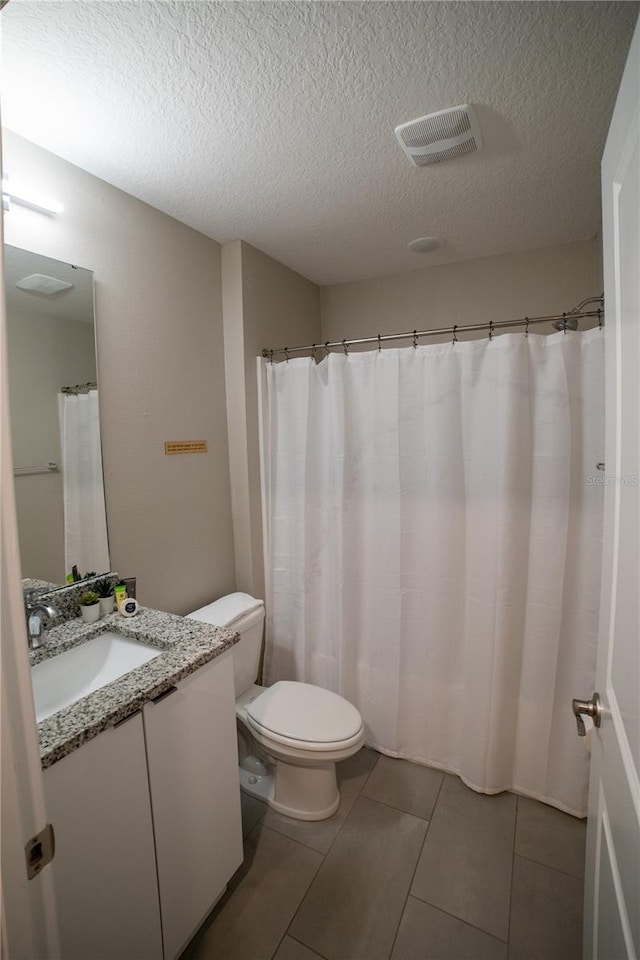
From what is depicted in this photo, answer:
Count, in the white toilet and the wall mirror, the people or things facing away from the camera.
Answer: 0

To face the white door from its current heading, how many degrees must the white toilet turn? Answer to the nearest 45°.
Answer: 0° — it already faces it

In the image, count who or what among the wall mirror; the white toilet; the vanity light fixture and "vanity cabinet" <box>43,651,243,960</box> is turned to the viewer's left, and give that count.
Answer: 0

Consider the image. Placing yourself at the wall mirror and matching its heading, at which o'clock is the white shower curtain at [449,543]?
The white shower curtain is roughly at 11 o'clock from the wall mirror.

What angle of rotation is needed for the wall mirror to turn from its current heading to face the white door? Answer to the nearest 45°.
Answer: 0° — it already faces it

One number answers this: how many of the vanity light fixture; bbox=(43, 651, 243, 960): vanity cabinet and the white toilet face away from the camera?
0

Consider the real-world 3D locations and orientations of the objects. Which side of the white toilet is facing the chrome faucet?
right

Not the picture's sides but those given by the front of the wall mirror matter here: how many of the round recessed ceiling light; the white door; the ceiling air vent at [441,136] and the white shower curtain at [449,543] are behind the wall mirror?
0

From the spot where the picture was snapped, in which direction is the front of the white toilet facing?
facing the viewer and to the right of the viewer

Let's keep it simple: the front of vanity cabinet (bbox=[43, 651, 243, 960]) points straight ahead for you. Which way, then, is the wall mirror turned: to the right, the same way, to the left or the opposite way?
the same way

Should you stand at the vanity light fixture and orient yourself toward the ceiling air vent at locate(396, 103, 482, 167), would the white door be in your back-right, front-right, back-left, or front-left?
front-right

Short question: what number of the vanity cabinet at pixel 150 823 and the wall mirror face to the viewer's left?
0
